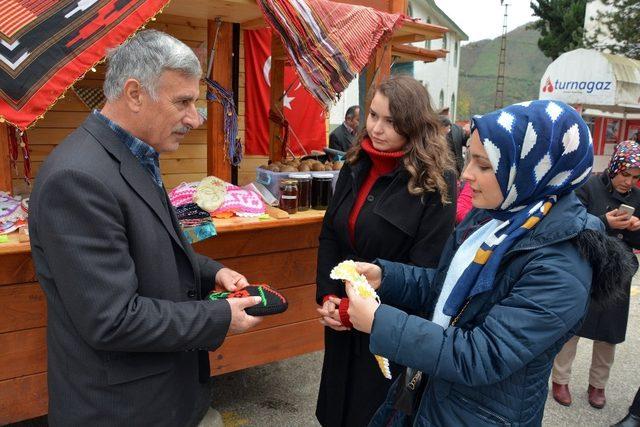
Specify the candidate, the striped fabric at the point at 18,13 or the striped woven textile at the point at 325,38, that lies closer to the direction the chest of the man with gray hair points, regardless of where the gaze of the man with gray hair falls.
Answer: the striped woven textile

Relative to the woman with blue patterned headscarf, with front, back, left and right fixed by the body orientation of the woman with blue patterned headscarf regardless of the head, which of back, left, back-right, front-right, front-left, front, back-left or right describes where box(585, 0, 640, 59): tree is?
right

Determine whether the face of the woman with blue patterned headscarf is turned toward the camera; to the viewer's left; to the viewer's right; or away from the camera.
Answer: to the viewer's left

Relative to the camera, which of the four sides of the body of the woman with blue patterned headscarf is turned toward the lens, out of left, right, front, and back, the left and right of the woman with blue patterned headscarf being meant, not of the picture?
left

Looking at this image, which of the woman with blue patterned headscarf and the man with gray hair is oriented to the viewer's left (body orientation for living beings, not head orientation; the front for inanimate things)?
the woman with blue patterned headscarf

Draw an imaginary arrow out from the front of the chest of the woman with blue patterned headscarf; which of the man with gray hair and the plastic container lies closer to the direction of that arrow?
the man with gray hair

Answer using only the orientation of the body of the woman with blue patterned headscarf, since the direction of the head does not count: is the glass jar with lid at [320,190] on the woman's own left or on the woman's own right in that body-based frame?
on the woman's own right

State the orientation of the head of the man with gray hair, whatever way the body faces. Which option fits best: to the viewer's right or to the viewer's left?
to the viewer's right

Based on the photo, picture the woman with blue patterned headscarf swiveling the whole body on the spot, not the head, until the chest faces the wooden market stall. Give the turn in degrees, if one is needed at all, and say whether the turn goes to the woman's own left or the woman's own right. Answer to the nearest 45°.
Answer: approximately 45° to the woman's own right

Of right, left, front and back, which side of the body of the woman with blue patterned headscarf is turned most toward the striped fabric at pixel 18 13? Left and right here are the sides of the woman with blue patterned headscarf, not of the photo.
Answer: front

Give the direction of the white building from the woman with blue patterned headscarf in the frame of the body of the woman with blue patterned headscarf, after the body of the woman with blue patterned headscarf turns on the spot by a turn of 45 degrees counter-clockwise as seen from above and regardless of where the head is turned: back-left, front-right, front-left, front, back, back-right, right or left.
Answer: back-right

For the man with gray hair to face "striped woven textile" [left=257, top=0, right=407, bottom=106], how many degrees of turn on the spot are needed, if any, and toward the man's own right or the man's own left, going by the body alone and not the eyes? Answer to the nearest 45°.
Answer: approximately 45° to the man's own left

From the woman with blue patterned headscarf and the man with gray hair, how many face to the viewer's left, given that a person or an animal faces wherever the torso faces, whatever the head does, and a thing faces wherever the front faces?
1

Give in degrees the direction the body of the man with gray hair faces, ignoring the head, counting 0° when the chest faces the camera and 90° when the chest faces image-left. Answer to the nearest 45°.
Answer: approximately 270°
